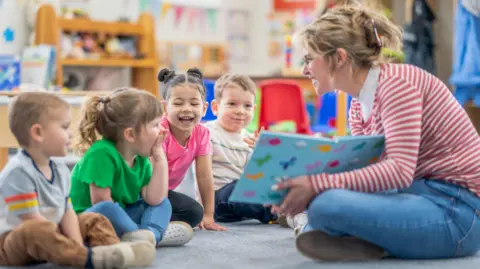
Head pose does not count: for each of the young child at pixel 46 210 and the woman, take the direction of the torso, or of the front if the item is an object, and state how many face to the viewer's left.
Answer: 1

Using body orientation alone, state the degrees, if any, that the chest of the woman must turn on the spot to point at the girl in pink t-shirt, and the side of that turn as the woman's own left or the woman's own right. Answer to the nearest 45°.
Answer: approximately 45° to the woman's own right

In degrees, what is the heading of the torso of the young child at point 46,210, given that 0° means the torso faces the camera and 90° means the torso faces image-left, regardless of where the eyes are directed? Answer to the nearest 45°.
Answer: approximately 315°

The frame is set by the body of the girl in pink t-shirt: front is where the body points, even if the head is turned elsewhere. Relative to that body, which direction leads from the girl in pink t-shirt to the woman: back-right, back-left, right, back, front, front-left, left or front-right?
front-left

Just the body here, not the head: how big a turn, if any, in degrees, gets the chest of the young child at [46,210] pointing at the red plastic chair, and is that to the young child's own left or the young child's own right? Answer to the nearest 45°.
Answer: approximately 90° to the young child's own left

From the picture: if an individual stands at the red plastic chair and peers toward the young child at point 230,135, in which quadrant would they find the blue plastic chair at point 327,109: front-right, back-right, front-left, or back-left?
back-left

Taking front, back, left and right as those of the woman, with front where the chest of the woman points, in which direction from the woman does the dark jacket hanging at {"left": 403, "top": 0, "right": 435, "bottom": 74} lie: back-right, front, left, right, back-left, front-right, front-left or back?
right

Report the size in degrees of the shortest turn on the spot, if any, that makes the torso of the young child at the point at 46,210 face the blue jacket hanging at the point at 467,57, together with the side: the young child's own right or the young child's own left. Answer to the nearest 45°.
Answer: approximately 90° to the young child's own left

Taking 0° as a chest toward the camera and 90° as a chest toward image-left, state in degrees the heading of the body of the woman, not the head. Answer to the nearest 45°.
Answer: approximately 90°

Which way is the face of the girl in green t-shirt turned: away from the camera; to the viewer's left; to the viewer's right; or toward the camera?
to the viewer's right

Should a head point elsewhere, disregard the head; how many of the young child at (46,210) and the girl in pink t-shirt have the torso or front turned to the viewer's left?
0

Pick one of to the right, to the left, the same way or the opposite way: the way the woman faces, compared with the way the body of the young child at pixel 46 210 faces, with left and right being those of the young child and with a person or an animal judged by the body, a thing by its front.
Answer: the opposite way
